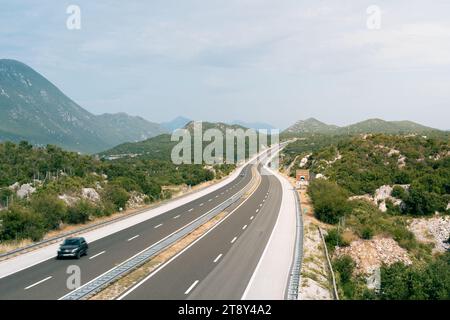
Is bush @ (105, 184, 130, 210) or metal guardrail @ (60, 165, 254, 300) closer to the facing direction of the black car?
the metal guardrail

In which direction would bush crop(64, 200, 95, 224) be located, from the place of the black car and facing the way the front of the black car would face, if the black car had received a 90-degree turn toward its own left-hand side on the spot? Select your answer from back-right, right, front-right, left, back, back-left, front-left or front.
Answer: back-left

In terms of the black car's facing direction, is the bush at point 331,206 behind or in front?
behind

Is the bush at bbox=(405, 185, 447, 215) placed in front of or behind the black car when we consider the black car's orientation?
behind

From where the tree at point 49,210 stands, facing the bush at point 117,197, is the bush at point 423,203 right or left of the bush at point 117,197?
right

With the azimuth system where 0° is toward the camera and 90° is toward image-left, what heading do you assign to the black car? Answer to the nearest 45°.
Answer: approximately 45°

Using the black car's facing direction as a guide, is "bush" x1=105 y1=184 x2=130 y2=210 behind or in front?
behind

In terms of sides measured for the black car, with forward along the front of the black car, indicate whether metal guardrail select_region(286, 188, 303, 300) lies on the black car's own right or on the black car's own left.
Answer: on the black car's own left

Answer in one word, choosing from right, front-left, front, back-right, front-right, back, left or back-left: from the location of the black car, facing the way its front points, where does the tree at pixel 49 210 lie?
back-right
